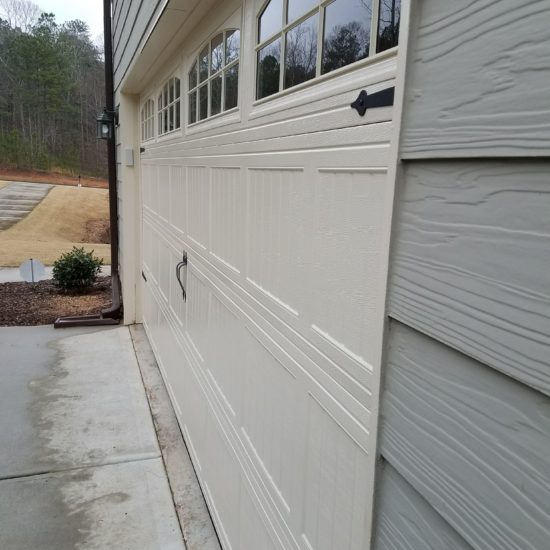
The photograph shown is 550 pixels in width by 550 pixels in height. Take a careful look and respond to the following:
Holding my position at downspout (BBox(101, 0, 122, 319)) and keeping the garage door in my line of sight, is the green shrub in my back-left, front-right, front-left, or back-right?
back-right

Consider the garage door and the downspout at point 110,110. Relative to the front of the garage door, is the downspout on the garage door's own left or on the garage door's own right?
on the garage door's own right

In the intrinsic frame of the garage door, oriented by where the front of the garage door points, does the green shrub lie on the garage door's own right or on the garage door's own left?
on the garage door's own right

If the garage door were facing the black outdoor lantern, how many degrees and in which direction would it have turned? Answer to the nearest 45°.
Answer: approximately 90° to its right

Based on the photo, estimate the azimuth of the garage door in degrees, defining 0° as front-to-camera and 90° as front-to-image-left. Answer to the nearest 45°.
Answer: approximately 45°
